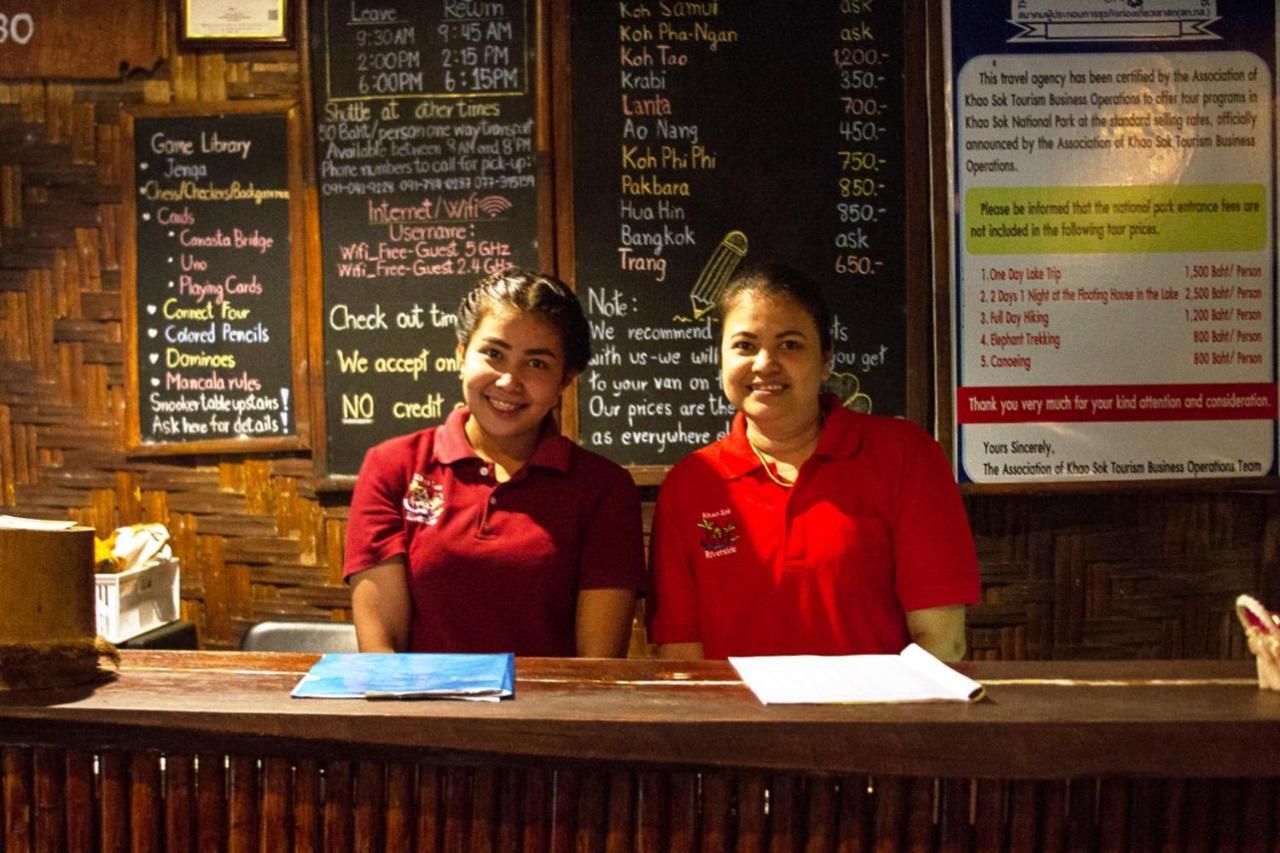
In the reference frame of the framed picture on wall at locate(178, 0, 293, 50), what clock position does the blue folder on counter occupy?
The blue folder on counter is roughly at 12 o'clock from the framed picture on wall.

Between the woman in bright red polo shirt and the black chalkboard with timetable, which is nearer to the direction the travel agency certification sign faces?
the woman in bright red polo shirt

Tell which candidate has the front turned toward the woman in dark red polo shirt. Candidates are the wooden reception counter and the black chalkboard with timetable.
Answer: the black chalkboard with timetable

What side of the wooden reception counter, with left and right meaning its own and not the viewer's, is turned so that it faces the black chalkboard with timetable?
back

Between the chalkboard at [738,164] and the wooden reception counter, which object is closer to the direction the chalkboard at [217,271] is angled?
the wooden reception counter

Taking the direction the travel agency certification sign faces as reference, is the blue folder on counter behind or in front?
in front

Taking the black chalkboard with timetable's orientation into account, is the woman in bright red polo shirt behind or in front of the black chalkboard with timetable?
in front

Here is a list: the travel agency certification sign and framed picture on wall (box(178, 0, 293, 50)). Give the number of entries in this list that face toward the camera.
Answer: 2

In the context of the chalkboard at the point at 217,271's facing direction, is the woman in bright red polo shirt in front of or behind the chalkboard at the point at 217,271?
in front
